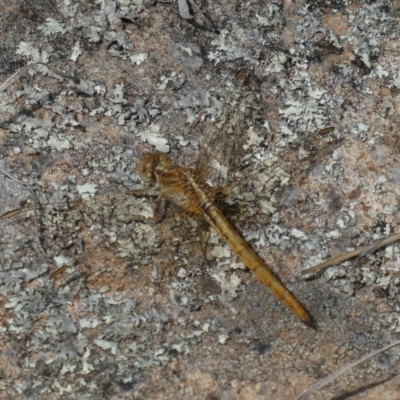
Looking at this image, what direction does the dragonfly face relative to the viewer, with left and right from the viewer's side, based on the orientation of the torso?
facing away from the viewer and to the left of the viewer

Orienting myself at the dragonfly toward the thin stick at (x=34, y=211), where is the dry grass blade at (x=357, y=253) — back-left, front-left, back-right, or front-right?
back-left

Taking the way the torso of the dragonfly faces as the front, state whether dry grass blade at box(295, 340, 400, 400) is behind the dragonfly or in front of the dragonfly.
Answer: behind
